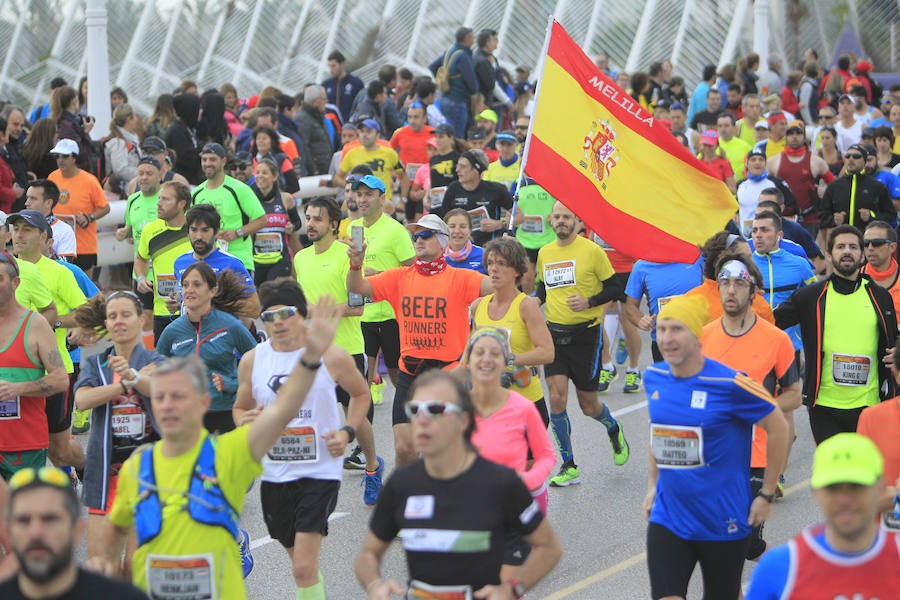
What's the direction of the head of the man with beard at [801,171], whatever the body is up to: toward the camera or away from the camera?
toward the camera

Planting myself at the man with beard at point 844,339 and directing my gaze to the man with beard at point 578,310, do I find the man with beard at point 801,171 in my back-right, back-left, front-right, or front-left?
front-right

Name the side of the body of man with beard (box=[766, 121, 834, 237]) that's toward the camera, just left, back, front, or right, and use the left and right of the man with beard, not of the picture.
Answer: front

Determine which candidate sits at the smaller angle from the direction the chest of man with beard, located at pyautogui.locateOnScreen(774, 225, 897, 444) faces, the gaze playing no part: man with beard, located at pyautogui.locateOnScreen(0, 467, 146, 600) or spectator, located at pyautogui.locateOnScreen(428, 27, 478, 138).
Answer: the man with beard

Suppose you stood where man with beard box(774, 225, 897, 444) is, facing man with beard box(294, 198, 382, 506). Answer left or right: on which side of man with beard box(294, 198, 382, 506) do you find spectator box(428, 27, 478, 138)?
right

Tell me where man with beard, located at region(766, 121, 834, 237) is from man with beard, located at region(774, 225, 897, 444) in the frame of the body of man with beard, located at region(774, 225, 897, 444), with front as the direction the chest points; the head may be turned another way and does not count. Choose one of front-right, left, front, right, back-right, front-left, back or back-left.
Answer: back

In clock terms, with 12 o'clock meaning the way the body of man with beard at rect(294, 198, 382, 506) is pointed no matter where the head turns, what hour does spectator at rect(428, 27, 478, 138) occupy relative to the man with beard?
The spectator is roughly at 5 o'clock from the man with beard.

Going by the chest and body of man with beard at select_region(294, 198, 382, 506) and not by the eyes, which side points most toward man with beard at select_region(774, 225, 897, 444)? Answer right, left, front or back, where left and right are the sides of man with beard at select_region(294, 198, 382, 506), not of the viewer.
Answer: left

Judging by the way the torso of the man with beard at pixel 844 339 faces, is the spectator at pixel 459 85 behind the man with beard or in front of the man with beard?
behind

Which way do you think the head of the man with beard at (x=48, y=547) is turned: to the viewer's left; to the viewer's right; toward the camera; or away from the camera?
toward the camera

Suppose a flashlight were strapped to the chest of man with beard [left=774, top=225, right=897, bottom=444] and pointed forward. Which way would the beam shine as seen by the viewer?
toward the camera

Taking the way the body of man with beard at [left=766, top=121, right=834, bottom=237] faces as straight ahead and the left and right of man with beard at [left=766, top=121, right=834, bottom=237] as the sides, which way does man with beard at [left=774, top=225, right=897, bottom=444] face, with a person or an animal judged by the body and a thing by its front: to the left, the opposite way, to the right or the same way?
the same way

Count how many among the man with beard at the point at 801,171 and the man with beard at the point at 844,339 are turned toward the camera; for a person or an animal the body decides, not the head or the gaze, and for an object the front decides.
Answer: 2
